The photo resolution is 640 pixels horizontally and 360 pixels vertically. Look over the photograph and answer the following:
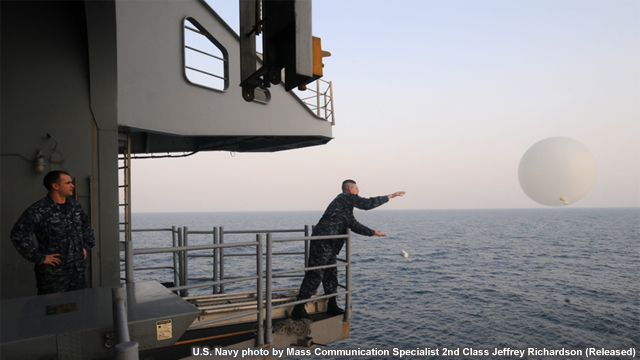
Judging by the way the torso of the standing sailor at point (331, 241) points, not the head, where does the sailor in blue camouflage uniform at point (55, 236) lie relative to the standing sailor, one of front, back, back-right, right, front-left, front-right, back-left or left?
back-right

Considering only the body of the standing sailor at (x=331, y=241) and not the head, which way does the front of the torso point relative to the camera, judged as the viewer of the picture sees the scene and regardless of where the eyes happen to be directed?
to the viewer's right

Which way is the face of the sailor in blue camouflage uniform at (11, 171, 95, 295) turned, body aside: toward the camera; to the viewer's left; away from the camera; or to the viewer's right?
to the viewer's right

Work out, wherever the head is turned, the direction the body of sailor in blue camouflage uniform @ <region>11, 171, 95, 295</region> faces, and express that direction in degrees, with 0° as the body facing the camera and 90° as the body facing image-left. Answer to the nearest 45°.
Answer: approximately 315°
